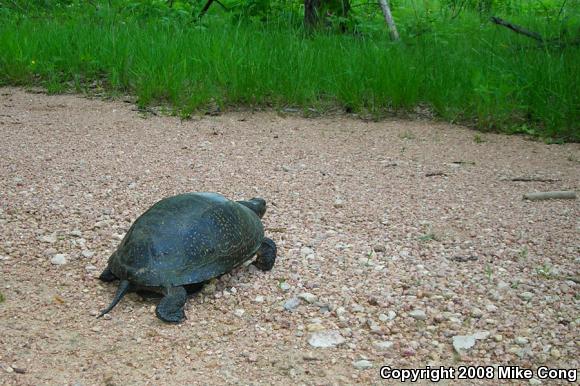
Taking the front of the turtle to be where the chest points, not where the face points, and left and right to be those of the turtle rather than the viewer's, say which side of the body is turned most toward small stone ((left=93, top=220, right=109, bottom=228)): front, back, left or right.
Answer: left

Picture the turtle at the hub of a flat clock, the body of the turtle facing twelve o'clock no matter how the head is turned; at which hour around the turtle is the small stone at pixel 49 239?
The small stone is roughly at 9 o'clock from the turtle.

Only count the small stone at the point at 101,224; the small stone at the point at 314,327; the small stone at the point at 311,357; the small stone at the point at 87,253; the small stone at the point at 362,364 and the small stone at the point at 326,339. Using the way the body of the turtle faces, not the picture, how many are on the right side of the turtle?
4

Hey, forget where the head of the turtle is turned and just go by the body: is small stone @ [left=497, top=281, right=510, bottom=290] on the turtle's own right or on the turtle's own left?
on the turtle's own right

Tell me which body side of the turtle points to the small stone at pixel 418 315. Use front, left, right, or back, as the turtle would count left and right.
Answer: right

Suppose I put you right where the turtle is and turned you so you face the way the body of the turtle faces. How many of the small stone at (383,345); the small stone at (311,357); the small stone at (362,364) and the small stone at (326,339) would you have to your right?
4

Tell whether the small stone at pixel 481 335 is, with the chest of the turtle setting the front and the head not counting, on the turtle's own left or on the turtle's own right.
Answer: on the turtle's own right

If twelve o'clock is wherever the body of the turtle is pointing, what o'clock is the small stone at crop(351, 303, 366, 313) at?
The small stone is roughly at 2 o'clock from the turtle.

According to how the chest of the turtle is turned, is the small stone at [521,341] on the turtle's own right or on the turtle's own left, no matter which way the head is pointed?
on the turtle's own right

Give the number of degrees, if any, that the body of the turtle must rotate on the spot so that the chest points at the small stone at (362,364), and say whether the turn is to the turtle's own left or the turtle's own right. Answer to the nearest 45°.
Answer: approximately 90° to the turtle's own right

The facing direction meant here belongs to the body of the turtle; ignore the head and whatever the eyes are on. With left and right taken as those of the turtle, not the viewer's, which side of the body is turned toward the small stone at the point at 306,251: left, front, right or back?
front

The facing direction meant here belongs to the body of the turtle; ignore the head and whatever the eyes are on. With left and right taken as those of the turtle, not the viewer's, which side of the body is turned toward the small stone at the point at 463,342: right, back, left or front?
right

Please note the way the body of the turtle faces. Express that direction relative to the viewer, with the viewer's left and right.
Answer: facing away from the viewer and to the right of the viewer

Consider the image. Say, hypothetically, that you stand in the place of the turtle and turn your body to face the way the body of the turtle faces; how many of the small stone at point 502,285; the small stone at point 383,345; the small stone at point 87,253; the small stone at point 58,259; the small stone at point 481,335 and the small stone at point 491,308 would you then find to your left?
2

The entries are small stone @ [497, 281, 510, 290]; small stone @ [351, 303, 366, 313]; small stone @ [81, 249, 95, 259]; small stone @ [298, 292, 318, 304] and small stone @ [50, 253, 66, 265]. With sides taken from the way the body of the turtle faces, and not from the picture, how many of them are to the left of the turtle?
2

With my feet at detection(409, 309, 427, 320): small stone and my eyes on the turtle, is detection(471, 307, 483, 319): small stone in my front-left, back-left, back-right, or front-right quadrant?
back-right

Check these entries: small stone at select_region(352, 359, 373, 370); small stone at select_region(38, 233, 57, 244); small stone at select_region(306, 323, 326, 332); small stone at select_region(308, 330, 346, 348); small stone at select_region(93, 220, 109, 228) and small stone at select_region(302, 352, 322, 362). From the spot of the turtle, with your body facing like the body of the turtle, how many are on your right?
4
